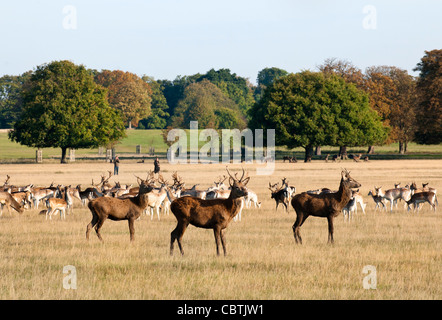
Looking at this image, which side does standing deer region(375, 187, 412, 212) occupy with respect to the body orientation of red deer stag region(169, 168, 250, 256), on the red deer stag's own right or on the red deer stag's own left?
on the red deer stag's own left

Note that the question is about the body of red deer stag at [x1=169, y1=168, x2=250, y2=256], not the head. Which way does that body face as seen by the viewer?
to the viewer's right

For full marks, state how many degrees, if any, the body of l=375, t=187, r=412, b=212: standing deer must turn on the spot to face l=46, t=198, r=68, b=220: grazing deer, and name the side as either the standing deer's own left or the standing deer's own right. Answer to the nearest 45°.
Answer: approximately 45° to the standing deer's own left

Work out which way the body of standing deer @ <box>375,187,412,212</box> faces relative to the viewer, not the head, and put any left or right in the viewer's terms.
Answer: facing to the left of the viewer

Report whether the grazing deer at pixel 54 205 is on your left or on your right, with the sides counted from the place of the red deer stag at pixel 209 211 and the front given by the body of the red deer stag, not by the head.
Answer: on your left

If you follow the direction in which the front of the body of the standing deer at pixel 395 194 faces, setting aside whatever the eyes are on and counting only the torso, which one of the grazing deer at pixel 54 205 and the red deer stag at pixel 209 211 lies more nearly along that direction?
the grazing deer

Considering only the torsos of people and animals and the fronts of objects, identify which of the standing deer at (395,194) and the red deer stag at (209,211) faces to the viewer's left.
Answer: the standing deer

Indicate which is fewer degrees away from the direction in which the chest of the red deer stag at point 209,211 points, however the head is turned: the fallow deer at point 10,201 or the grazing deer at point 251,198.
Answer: the grazing deer

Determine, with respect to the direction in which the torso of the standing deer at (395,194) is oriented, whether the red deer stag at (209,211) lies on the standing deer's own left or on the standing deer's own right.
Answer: on the standing deer's own left

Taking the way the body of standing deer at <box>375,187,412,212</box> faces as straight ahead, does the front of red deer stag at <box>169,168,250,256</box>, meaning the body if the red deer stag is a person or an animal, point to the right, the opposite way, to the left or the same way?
the opposite way

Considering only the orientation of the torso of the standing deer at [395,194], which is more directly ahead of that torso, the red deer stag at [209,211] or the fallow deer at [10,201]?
the fallow deer

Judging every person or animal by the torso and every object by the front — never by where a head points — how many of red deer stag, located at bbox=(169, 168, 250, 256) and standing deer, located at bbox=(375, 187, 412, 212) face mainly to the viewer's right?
1
